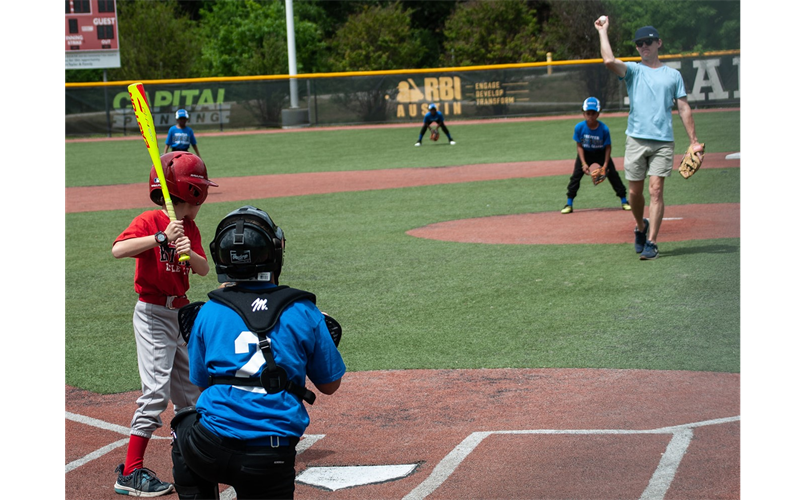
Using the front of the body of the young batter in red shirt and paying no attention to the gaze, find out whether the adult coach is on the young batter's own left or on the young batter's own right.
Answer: on the young batter's own left

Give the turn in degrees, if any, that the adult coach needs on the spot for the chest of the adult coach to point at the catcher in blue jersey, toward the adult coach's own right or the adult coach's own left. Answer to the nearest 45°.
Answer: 0° — they already face them

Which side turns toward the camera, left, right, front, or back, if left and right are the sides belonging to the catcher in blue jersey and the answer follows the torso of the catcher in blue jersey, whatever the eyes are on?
back

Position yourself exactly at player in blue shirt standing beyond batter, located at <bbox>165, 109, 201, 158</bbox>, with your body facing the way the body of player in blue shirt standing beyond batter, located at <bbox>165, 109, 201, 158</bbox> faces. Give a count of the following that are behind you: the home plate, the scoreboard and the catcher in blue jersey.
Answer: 1

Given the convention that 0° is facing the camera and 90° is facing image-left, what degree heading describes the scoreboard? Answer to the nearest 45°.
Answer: approximately 0°

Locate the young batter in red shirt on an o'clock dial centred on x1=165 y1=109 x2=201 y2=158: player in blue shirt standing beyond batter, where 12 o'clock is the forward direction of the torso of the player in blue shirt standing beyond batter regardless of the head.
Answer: The young batter in red shirt is roughly at 12 o'clock from the player in blue shirt standing beyond batter.

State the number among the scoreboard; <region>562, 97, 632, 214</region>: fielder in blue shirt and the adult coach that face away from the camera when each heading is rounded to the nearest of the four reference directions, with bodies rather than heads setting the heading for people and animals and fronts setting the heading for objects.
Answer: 0

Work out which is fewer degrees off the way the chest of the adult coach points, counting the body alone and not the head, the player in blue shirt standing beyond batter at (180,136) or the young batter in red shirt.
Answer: the young batter in red shirt

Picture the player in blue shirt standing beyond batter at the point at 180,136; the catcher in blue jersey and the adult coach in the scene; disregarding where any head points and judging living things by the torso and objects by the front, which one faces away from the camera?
the catcher in blue jersey

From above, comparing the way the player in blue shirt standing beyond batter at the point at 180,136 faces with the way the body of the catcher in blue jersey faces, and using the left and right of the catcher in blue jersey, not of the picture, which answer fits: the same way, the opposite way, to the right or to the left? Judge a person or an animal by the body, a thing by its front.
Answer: the opposite way

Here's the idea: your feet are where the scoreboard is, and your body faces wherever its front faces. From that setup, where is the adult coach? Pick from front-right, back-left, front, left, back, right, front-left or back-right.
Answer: front

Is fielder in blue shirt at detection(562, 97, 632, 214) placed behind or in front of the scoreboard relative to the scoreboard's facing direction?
in front

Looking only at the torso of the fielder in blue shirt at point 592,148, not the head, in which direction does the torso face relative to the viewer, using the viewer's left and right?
facing the viewer

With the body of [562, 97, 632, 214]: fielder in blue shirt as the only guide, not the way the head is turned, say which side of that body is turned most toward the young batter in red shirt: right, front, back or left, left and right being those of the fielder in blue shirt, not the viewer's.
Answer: front
